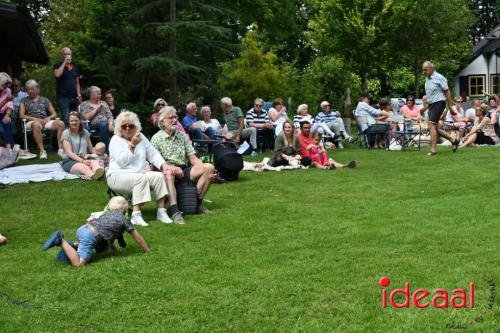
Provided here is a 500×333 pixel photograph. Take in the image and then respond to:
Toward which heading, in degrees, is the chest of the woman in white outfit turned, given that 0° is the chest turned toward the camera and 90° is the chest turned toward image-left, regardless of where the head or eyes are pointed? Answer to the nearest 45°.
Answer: approximately 315°

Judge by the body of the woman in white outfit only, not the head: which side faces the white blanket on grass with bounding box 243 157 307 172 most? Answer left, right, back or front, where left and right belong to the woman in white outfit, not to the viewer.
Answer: left

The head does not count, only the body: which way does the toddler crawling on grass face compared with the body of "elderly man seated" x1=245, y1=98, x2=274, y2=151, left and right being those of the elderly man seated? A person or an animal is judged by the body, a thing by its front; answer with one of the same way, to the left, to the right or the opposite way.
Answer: to the left

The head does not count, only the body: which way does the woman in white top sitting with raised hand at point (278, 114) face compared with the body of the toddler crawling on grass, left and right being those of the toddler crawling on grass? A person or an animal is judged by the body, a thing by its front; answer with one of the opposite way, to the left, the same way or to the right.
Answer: to the right

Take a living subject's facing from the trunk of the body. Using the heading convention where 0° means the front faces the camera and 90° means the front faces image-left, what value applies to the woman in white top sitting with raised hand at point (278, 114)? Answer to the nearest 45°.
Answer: approximately 315°

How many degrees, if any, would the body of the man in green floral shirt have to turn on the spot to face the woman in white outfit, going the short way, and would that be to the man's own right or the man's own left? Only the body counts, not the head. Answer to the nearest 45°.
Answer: approximately 90° to the man's own right

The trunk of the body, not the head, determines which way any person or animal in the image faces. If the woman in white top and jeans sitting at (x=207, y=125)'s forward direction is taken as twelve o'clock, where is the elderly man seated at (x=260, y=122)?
The elderly man seated is roughly at 9 o'clock from the woman in white top and jeans sitting.

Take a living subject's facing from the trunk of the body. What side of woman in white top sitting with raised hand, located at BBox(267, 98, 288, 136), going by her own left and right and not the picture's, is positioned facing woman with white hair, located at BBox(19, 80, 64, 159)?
right
